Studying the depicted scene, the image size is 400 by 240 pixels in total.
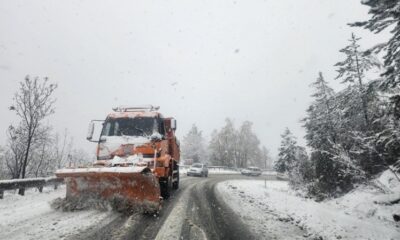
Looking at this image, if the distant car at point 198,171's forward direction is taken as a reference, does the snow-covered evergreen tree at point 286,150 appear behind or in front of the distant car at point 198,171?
behind

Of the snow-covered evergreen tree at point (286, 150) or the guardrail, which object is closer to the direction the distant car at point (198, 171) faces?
the guardrail

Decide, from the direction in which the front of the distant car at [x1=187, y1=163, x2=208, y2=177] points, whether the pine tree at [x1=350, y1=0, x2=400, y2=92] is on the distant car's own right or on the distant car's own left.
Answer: on the distant car's own left

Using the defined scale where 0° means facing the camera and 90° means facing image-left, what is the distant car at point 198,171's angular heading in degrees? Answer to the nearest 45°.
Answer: approximately 45°

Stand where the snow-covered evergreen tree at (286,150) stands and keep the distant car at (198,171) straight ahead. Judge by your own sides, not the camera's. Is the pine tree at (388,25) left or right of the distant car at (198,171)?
left
